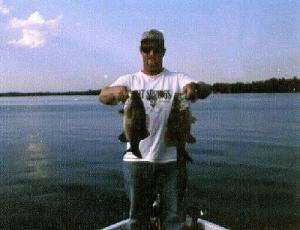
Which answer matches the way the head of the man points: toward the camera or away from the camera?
toward the camera

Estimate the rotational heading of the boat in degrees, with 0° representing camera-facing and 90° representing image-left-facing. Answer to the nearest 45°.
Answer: approximately 180°

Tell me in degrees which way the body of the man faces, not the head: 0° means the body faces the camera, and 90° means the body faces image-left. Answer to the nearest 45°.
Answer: approximately 0°
